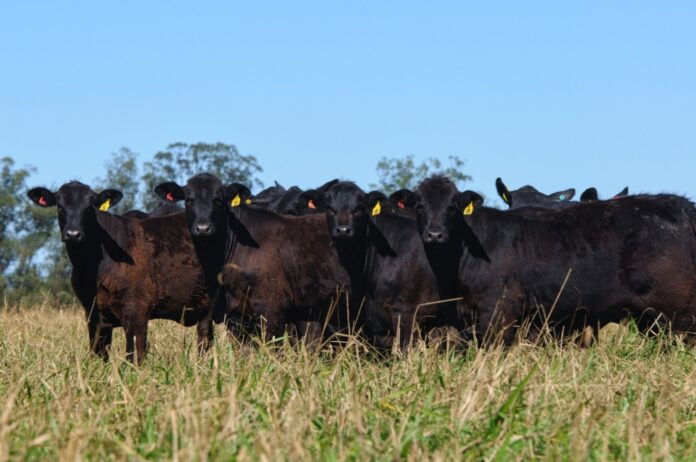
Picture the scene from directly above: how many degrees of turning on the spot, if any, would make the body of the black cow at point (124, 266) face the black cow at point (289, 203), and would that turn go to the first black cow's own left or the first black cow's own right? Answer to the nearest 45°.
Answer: approximately 180°

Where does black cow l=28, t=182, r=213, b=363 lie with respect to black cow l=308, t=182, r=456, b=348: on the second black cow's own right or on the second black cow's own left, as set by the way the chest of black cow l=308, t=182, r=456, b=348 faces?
on the second black cow's own right

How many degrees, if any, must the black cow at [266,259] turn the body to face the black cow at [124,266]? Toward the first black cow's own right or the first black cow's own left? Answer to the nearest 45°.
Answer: approximately 45° to the first black cow's own right

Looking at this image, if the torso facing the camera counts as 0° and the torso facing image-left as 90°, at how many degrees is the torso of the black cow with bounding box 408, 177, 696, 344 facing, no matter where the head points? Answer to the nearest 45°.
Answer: approximately 90°
